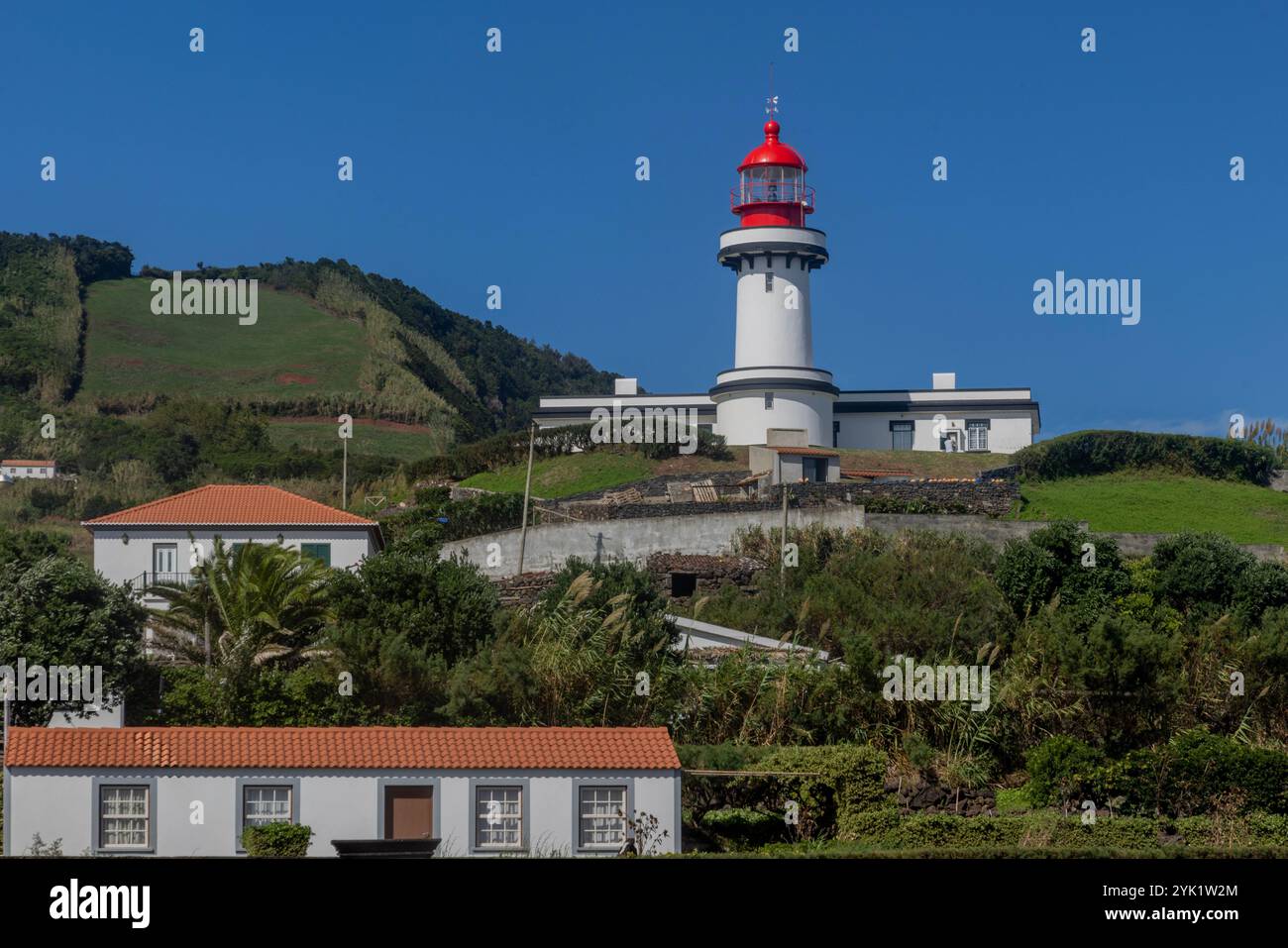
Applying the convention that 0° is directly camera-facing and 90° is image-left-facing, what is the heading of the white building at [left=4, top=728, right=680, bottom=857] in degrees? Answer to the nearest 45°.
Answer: approximately 0°

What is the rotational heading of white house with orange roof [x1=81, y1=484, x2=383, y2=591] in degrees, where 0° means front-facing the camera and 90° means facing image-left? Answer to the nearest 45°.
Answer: approximately 0°

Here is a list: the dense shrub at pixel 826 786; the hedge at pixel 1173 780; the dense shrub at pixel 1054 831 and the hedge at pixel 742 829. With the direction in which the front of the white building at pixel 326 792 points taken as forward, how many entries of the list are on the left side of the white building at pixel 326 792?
4

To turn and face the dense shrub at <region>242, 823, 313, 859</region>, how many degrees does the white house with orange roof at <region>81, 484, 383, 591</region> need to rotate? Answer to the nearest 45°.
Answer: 0° — it already faces it

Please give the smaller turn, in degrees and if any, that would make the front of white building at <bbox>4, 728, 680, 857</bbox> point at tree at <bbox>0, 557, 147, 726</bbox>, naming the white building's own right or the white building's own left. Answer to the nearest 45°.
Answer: approximately 135° to the white building's own right

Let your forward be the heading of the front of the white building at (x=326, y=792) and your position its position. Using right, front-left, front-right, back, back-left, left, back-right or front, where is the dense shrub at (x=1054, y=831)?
left

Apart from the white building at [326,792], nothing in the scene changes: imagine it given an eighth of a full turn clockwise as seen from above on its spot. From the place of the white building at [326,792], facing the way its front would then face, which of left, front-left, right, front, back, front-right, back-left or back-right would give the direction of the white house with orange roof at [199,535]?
back-right

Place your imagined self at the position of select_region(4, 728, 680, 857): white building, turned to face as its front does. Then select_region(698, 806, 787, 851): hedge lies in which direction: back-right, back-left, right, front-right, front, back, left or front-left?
left

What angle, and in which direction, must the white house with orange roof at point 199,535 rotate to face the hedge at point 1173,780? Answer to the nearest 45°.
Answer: approximately 45° to its left

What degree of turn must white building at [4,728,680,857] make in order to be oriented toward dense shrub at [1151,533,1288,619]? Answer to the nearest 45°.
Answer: approximately 135° to its left

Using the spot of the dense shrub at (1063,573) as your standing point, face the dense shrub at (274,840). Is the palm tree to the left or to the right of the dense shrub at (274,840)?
right

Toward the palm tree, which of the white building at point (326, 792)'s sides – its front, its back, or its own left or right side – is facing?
back

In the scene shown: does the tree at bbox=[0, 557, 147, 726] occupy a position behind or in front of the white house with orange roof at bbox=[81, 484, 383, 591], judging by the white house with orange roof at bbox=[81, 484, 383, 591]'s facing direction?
in front
